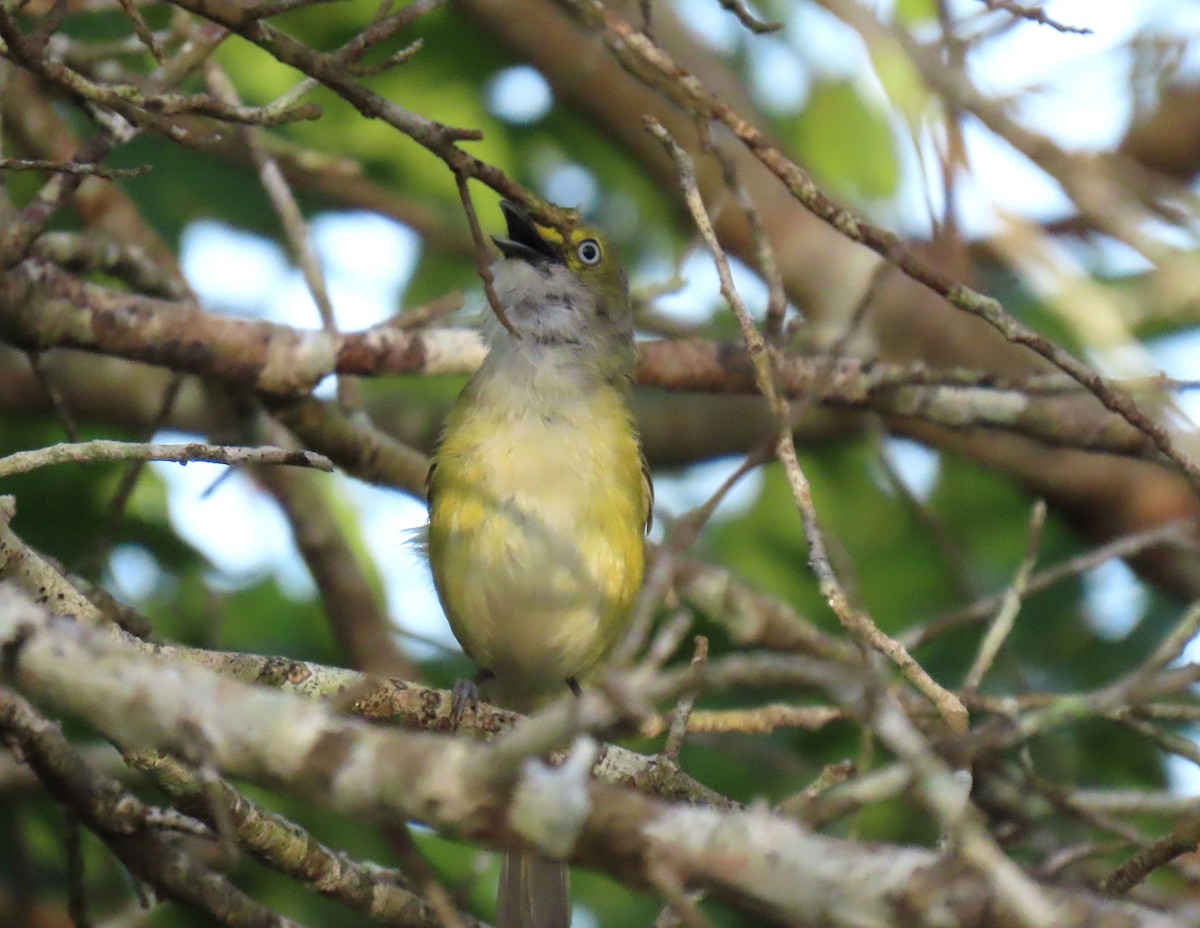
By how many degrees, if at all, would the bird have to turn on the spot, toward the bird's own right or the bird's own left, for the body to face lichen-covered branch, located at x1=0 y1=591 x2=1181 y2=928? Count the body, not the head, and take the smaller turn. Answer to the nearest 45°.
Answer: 0° — it already faces it

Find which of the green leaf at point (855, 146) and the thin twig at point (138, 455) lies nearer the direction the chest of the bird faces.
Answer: the thin twig

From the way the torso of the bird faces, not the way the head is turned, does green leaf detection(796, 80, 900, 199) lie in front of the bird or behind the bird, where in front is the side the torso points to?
behind

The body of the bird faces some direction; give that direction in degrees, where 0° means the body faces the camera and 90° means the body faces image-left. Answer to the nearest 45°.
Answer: approximately 0°

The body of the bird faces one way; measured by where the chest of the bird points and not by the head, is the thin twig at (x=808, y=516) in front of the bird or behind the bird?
in front
